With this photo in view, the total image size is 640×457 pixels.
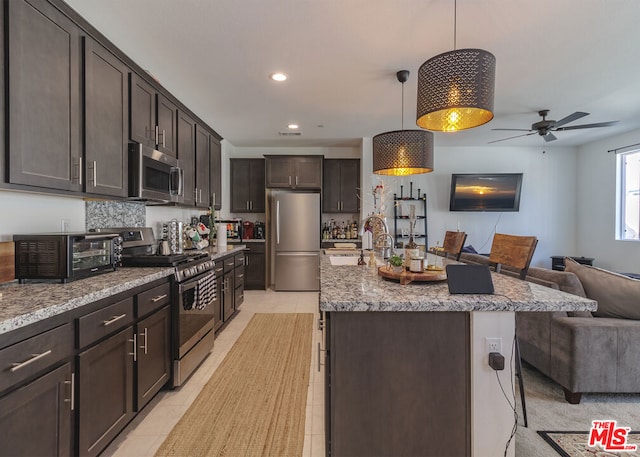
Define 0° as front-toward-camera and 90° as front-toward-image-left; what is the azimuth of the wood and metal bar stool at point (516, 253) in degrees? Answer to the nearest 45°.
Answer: approximately 45°

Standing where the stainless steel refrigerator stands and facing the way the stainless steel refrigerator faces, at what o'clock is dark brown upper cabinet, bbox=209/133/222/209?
The dark brown upper cabinet is roughly at 2 o'clock from the stainless steel refrigerator.

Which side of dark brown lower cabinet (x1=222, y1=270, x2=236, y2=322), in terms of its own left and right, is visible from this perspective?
right

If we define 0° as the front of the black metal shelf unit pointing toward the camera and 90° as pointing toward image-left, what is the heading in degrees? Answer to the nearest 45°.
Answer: approximately 0°

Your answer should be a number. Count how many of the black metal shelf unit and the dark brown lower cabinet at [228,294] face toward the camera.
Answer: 1

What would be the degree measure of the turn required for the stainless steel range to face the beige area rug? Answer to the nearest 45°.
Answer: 0° — it already faces it

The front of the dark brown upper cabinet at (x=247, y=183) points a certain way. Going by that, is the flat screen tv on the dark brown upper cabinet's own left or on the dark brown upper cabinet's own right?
on the dark brown upper cabinet's own left

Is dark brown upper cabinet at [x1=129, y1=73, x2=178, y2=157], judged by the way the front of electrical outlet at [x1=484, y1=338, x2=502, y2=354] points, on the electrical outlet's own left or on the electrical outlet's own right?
on the electrical outlet's own right

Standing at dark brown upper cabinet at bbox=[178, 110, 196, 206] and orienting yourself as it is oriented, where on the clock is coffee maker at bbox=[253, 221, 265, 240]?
The coffee maker is roughly at 10 o'clock from the dark brown upper cabinet.

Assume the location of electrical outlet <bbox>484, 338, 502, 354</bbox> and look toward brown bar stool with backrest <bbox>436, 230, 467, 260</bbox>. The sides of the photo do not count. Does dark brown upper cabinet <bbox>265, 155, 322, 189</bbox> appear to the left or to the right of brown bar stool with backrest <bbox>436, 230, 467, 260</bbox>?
left

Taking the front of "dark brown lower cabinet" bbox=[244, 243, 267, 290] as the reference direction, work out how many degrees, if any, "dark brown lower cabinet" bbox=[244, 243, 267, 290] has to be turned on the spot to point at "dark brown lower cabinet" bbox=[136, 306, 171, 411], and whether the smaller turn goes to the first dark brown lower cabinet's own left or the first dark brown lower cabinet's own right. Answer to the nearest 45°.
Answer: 0° — it already faces it

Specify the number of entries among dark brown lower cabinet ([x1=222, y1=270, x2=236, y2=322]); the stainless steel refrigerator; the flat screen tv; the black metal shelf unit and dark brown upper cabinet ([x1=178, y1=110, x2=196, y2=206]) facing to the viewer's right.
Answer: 2

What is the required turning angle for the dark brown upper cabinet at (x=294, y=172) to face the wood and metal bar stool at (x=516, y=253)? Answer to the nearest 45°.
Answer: approximately 45° to its left

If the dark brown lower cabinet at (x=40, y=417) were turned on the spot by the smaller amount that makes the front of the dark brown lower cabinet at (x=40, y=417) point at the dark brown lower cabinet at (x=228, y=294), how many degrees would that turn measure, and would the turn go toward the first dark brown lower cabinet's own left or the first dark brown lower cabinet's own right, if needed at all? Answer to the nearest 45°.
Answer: approximately 90° to the first dark brown lower cabinet's own left

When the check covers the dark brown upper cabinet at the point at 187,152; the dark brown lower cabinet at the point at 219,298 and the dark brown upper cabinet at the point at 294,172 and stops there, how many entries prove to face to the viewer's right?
2
